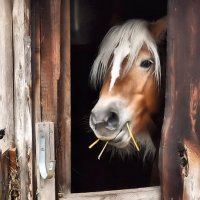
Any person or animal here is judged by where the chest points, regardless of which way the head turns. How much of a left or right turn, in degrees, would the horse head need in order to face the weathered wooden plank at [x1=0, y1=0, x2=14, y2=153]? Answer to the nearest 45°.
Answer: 0° — it already faces it

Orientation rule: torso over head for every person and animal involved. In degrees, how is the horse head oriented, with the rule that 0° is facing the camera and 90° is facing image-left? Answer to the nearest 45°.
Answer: approximately 45°

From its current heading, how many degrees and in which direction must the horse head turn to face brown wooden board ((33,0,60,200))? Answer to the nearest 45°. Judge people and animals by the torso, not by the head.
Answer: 0° — it already faces it

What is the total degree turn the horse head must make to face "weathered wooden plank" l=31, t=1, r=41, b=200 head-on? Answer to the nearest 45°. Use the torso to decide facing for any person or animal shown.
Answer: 0° — it already faces it
